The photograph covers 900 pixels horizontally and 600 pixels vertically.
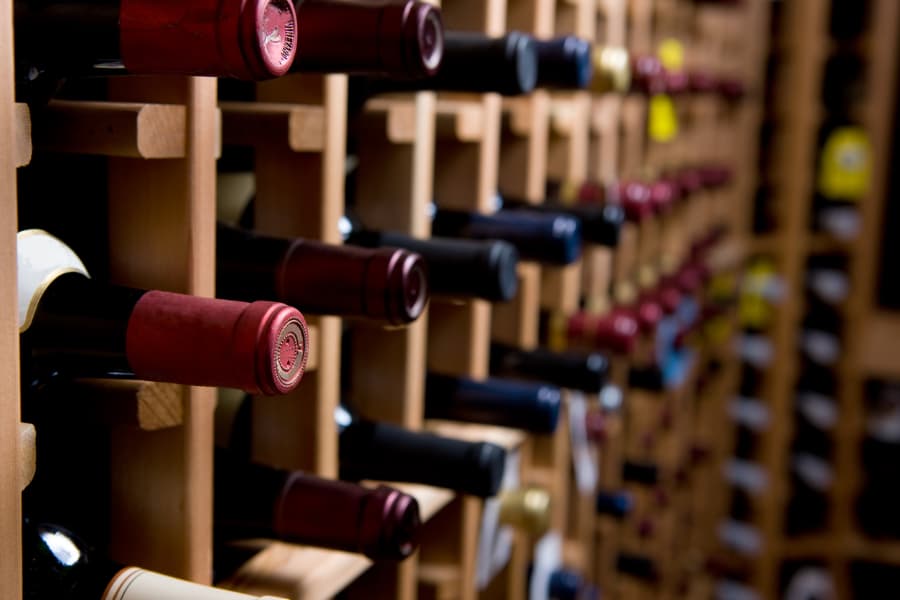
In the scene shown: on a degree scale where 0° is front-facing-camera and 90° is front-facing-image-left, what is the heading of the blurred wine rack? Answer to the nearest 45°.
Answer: approximately 0°

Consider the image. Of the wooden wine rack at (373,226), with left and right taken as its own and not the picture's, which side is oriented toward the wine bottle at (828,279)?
left

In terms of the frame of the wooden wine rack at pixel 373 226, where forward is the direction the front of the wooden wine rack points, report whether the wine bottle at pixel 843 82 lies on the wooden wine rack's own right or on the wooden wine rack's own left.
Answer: on the wooden wine rack's own left

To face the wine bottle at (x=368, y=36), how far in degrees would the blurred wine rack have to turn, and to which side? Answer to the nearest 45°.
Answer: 0° — it already faces it
